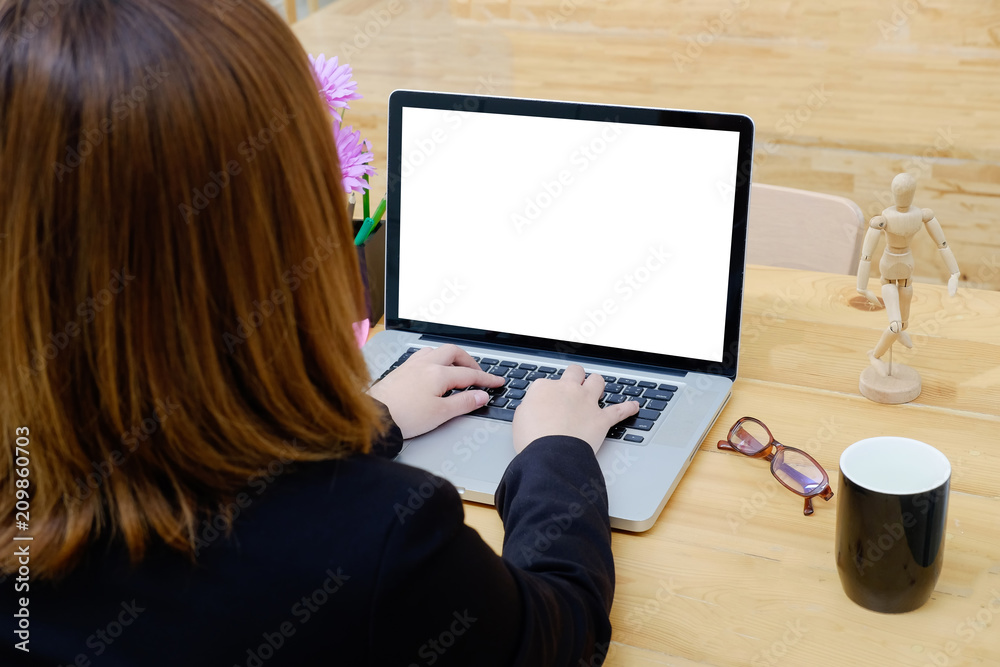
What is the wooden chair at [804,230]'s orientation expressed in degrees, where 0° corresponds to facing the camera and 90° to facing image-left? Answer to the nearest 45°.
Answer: approximately 45°

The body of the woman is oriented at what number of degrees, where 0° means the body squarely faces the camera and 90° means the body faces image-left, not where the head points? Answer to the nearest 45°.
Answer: approximately 225°

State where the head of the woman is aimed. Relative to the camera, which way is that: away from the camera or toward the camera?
away from the camera

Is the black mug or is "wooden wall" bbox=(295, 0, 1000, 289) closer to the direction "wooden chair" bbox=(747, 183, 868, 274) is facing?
the black mug

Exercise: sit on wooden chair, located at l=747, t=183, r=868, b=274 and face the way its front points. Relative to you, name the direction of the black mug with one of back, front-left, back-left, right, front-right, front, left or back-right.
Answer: front-left

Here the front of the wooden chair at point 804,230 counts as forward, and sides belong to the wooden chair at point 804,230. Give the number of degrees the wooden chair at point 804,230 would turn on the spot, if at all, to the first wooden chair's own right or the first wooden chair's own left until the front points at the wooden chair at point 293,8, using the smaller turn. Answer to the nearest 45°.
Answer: approximately 90° to the first wooden chair's own right

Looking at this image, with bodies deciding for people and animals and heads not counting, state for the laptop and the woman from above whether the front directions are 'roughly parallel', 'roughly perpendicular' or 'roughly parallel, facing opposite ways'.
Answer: roughly parallel, facing opposite ways

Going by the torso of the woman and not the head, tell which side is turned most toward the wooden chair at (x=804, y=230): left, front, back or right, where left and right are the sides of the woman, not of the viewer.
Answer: front
